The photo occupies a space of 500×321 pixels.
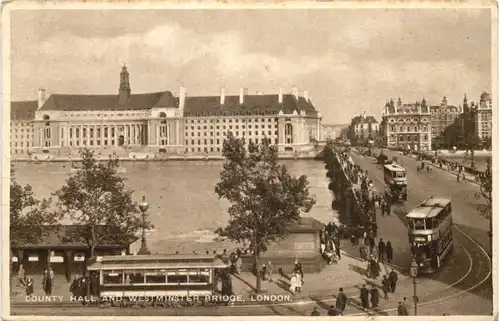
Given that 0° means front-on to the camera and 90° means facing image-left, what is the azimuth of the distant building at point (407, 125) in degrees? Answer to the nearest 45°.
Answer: approximately 0°

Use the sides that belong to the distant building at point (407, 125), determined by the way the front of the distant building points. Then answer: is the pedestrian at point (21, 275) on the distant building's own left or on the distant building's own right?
on the distant building's own right
